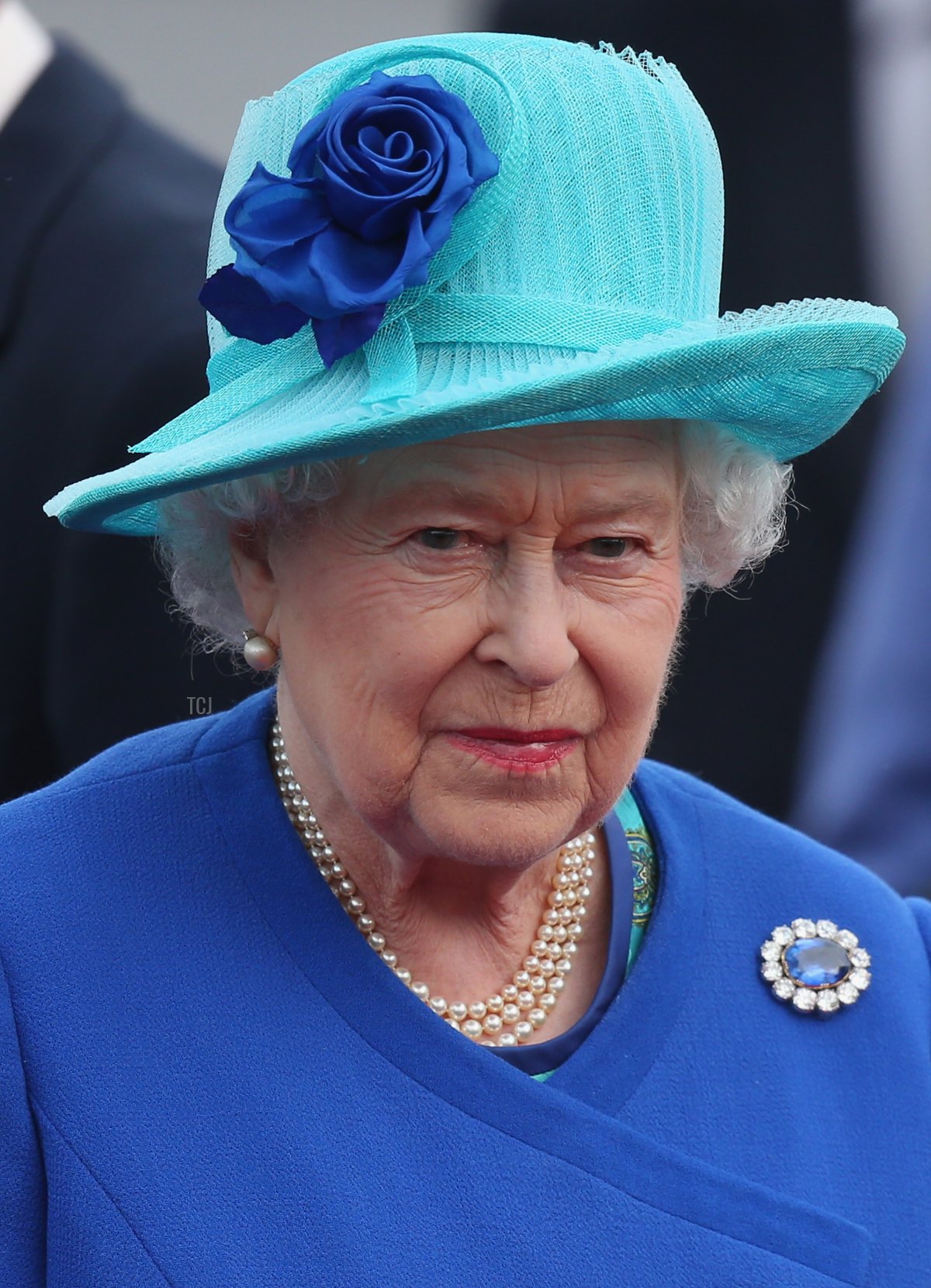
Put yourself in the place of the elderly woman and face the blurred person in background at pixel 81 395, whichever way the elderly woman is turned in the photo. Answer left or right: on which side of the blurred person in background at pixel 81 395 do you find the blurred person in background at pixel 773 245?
right

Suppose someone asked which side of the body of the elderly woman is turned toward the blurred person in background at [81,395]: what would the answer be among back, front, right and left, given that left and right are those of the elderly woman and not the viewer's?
back

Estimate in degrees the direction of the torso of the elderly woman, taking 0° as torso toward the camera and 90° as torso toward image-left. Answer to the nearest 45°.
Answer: approximately 315°

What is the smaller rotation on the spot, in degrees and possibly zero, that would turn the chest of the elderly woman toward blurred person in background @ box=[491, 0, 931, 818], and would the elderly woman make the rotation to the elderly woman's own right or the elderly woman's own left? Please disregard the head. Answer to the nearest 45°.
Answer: approximately 135° to the elderly woman's own left

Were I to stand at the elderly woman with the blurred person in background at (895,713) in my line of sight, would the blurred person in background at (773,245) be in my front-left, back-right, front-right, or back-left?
front-left

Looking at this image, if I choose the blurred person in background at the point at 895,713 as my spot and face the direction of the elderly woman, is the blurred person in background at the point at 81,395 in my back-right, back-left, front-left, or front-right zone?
front-right
